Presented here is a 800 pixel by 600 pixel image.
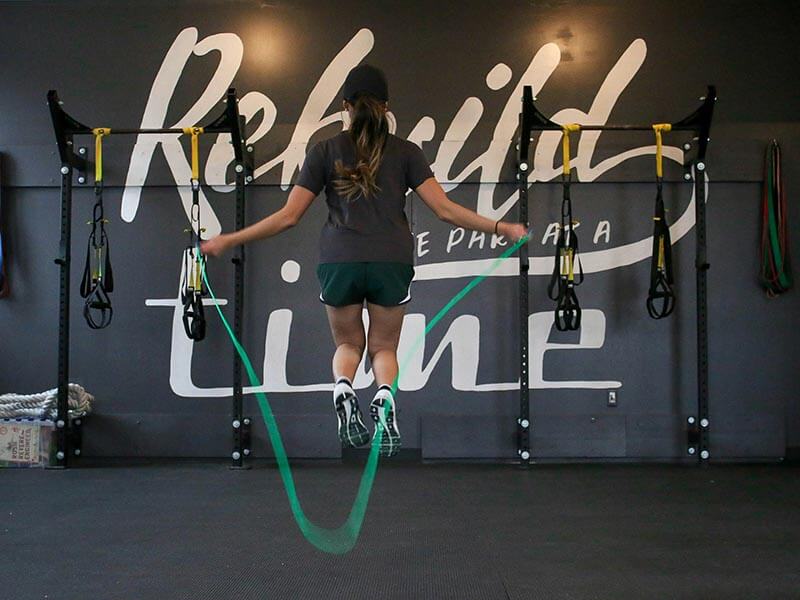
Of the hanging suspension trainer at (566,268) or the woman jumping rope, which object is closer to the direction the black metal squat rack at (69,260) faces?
the woman jumping rope

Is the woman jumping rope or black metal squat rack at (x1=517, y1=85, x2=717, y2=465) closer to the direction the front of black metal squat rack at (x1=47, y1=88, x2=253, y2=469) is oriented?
the woman jumping rope

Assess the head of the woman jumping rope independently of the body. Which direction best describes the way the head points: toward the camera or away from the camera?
away from the camera

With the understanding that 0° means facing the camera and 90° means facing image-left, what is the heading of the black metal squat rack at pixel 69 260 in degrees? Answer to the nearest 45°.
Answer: approximately 0°

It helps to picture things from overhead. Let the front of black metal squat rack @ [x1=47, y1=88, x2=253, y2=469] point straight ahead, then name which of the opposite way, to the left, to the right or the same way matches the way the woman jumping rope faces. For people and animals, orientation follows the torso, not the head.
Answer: the opposite way

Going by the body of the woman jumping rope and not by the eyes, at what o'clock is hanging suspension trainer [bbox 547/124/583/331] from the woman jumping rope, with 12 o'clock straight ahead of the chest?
The hanging suspension trainer is roughly at 1 o'clock from the woman jumping rope.

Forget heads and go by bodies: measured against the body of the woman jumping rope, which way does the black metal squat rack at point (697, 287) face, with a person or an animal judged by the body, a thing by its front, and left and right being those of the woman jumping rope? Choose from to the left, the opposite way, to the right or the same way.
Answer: the opposite way

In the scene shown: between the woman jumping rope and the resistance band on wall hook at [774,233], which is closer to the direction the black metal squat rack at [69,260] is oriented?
the woman jumping rope

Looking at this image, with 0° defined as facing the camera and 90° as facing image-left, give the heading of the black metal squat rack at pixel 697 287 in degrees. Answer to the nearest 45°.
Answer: approximately 0°

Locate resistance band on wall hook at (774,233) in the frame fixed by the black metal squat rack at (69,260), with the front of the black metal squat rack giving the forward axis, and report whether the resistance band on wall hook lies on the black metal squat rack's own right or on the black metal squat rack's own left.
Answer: on the black metal squat rack's own left

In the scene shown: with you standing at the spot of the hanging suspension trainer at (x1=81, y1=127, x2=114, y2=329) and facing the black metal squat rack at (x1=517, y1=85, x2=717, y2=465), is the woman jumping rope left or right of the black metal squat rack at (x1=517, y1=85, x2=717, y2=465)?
right

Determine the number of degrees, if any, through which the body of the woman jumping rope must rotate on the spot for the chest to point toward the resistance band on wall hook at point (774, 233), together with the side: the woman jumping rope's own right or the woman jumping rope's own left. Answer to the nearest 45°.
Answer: approximately 45° to the woman jumping rope's own right

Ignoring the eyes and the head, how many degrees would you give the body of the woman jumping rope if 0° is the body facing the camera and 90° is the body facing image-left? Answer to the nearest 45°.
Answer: approximately 180°
